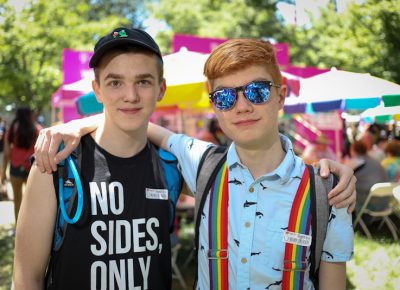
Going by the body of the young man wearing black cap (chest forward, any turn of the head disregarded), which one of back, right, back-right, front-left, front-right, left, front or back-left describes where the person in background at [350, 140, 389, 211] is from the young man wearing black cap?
back-left

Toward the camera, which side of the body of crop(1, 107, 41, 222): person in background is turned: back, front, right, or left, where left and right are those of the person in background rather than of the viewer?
back

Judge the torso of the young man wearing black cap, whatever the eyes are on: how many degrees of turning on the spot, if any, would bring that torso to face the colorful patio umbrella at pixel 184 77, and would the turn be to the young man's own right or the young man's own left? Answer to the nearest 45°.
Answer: approximately 180°

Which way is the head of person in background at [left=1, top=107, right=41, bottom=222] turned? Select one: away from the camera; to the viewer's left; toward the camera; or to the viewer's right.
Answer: away from the camera

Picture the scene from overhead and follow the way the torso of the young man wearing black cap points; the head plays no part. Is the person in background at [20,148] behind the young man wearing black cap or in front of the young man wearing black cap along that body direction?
behind

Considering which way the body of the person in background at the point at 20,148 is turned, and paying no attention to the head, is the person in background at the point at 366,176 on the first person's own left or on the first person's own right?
on the first person's own right

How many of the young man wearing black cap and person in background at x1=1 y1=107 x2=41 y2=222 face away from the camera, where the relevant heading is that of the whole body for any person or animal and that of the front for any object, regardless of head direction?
1

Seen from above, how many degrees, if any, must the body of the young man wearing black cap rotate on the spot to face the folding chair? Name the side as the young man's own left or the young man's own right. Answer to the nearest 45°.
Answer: approximately 135° to the young man's own left

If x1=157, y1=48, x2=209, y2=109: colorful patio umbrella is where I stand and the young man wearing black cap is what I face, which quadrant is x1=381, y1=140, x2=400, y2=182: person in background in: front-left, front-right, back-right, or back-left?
back-left

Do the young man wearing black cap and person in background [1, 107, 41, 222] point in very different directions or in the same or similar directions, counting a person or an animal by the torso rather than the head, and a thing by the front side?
very different directions
